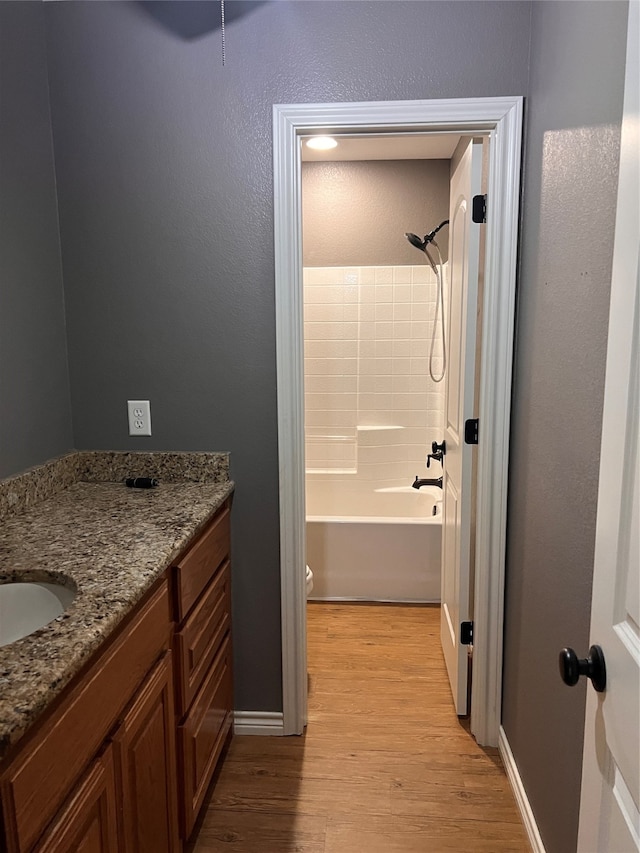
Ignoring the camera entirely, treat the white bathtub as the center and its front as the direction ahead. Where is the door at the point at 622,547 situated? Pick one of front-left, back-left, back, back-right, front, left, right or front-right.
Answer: front

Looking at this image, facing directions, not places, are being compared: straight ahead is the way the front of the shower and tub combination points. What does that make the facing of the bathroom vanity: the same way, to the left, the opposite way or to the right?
to the left

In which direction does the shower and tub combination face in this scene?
toward the camera

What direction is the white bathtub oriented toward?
toward the camera

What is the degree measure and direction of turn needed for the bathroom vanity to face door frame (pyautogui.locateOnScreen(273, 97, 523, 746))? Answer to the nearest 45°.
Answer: approximately 45° to its left

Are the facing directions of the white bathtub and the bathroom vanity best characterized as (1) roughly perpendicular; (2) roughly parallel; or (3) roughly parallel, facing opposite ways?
roughly perpendicular

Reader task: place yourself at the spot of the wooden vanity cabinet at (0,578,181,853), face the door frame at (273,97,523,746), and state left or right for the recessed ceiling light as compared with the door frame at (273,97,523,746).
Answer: left

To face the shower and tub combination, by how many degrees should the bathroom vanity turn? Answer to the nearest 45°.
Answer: approximately 90° to its left

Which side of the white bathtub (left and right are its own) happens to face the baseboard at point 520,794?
front

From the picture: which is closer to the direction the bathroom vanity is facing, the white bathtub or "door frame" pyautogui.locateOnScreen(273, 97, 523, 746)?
the door frame

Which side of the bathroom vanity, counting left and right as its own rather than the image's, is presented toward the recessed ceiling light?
left

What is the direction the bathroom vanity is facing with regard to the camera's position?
facing the viewer and to the right of the viewer

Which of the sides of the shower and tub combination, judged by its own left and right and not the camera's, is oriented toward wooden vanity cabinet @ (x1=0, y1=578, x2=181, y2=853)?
front
